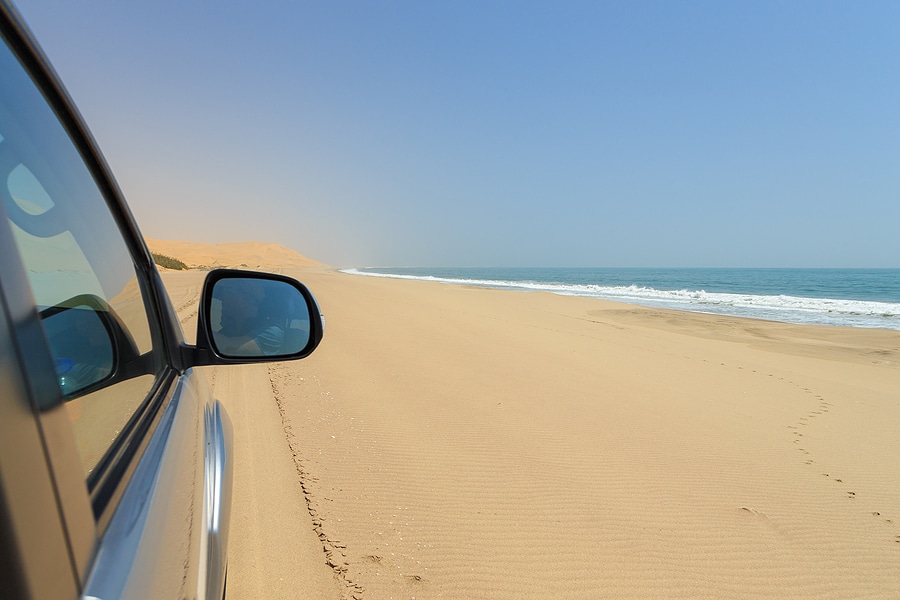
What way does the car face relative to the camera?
away from the camera
